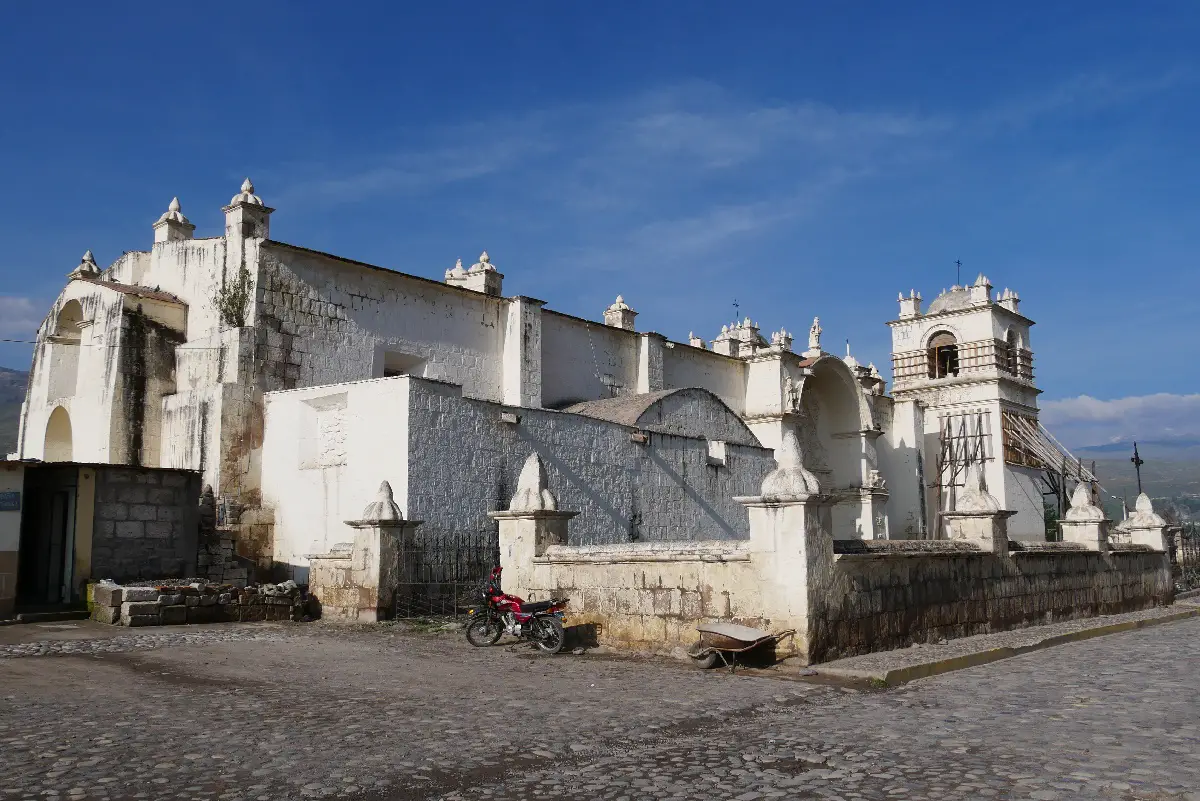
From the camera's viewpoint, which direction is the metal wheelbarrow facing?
to the viewer's left

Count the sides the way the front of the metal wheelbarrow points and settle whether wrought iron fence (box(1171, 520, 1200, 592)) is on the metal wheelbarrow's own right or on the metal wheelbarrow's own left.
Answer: on the metal wheelbarrow's own right
